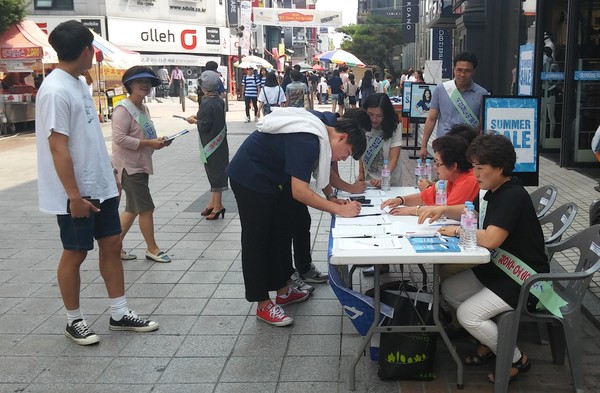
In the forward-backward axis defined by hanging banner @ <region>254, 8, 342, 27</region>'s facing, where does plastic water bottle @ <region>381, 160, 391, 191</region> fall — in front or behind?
in front

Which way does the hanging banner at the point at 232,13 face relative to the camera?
toward the camera

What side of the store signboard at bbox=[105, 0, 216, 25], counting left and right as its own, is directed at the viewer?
front

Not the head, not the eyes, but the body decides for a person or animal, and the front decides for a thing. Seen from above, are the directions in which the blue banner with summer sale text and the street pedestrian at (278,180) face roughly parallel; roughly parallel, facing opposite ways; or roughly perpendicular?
roughly perpendicular

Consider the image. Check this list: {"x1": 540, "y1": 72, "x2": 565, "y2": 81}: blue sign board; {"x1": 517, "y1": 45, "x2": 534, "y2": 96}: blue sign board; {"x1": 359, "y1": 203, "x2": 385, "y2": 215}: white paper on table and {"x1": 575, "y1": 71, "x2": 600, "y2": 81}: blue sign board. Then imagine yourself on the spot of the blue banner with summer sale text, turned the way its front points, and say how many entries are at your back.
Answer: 3

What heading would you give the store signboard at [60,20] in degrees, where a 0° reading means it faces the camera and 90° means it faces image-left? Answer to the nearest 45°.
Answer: approximately 0°

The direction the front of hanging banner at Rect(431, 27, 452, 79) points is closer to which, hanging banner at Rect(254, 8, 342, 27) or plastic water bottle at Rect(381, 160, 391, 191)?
the plastic water bottle

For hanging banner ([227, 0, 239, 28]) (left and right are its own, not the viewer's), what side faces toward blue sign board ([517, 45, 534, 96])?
front

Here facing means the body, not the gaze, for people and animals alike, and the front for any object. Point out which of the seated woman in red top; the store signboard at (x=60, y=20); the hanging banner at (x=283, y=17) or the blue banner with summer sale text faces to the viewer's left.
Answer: the seated woman in red top

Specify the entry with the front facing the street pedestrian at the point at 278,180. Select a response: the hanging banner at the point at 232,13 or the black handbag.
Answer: the hanging banner

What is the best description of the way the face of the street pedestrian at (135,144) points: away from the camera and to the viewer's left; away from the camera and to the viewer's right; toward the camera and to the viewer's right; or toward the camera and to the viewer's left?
toward the camera and to the viewer's right

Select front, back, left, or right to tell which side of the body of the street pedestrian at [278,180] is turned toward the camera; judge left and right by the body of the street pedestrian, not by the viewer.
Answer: right

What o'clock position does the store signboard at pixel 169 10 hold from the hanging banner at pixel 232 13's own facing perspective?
The store signboard is roughly at 1 o'clock from the hanging banner.

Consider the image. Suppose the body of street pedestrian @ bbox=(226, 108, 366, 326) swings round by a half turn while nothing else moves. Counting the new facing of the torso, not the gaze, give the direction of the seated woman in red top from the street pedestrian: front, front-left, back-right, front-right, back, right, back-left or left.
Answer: back

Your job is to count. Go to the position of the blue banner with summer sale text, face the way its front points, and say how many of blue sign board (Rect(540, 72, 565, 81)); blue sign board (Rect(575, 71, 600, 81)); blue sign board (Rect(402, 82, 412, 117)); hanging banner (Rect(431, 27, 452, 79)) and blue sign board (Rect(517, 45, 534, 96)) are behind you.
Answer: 5
